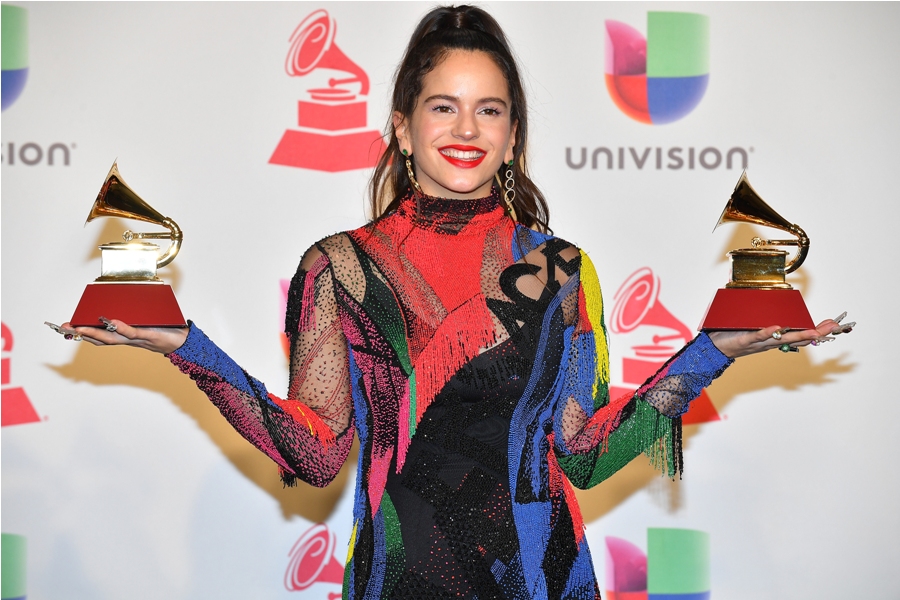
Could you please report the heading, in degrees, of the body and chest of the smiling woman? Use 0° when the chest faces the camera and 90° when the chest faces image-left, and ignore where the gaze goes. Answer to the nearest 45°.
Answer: approximately 0°
